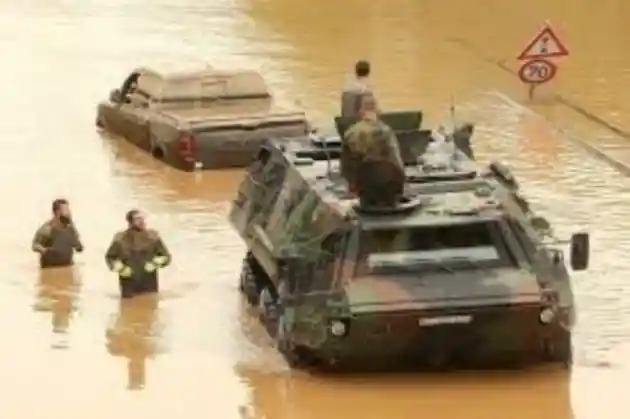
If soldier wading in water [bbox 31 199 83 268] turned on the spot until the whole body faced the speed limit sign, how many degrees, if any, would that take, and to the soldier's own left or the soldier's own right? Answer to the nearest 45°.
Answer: approximately 90° to the soldier's own left

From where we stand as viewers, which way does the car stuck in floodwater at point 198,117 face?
facing away from the viewer and to the left of the viewer

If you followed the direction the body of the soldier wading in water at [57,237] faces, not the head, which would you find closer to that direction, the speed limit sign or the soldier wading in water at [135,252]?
the soldier wading in water
